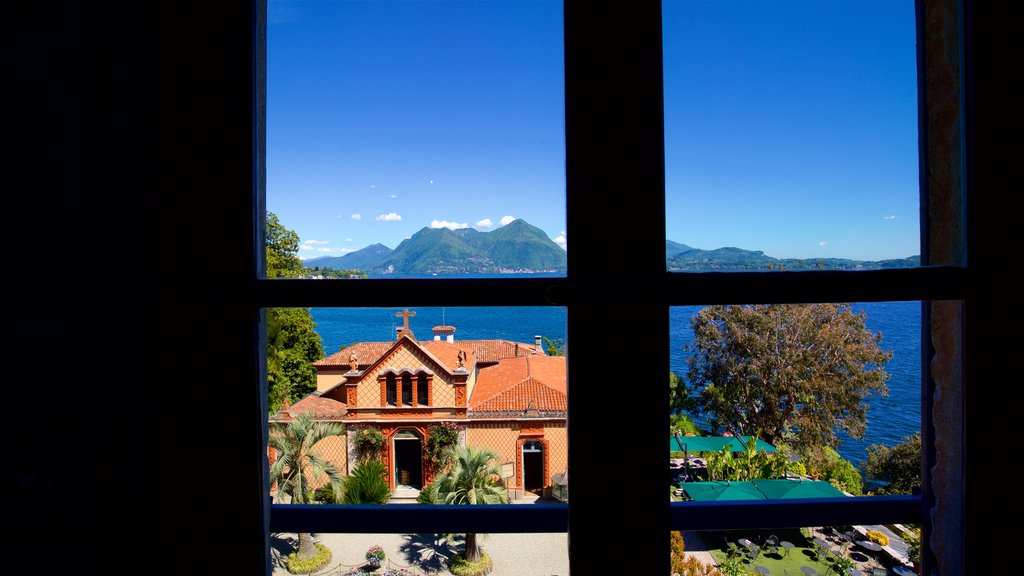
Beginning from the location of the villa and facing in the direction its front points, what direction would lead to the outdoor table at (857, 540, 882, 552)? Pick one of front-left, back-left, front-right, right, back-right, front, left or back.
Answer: front-left

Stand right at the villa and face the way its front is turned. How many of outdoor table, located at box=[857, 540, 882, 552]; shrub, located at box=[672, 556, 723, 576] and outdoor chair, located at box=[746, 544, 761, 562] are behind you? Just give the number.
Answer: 0

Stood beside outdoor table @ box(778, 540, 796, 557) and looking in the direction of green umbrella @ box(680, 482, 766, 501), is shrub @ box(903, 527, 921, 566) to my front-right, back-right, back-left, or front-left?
back-right

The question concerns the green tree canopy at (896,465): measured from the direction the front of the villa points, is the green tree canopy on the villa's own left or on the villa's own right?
on the villa's own left

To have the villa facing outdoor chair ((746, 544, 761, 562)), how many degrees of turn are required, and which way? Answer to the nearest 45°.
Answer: approximately 45° to its left

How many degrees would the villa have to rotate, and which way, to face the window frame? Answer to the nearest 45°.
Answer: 0° — it already faces it

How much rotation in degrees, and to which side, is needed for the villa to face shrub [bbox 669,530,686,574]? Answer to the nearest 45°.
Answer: approximately 45° to its left

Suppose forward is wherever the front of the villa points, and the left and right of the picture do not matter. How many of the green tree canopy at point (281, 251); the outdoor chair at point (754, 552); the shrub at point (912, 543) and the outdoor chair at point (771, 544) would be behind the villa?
0

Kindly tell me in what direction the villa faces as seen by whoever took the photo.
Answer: facing the viewer
